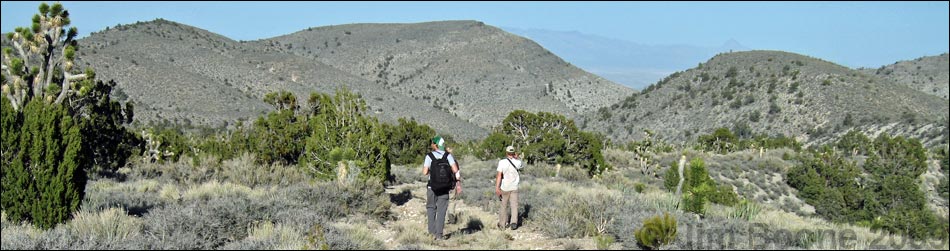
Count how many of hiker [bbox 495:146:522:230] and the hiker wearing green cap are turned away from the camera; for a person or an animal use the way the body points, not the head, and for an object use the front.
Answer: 2

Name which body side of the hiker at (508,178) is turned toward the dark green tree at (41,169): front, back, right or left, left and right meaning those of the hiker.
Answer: left

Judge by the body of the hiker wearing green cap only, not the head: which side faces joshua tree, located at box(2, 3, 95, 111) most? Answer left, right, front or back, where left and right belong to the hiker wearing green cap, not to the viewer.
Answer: left

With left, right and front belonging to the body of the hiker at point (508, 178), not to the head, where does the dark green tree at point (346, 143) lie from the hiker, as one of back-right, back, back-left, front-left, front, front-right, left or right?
front-left

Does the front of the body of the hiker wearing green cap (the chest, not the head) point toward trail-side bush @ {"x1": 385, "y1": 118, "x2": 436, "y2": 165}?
yes

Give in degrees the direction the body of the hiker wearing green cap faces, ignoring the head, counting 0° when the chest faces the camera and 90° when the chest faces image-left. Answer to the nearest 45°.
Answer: approximately 180°

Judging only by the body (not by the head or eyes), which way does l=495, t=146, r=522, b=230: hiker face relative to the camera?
away from the camera

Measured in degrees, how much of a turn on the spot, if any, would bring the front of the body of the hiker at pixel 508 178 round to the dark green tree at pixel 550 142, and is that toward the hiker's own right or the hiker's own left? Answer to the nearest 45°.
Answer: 0° — they already face it

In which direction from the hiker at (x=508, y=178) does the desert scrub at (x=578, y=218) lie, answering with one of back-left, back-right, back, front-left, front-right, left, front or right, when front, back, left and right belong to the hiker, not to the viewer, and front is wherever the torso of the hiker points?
right

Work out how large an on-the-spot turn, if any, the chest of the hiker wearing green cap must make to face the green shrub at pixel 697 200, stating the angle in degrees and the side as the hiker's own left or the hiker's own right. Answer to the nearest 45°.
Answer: approximately 90° to the hiker's own right

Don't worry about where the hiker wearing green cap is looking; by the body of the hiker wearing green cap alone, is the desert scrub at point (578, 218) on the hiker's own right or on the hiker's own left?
on the hiker's own right
